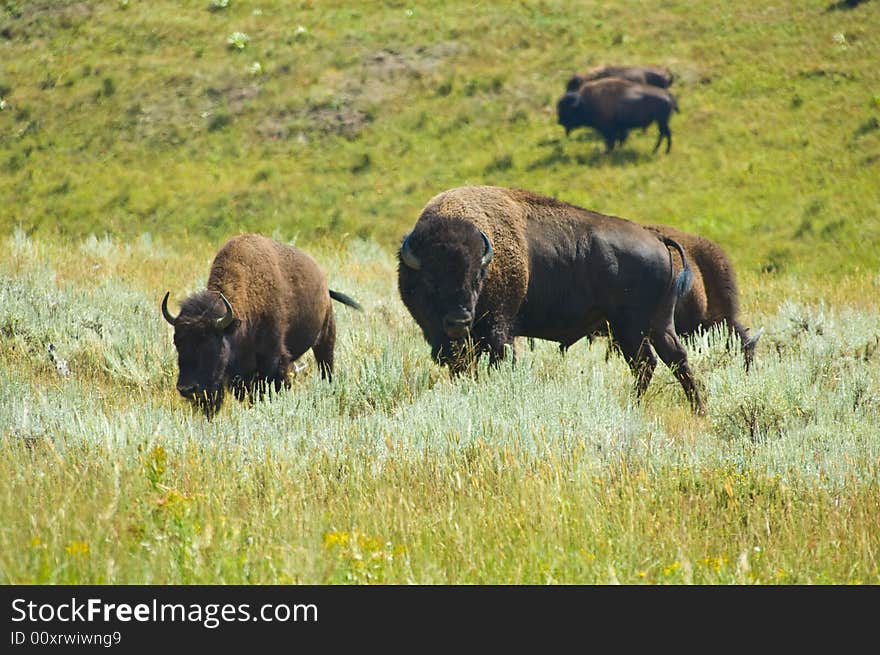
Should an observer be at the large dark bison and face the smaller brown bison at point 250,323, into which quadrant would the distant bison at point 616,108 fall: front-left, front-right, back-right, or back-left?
back-right

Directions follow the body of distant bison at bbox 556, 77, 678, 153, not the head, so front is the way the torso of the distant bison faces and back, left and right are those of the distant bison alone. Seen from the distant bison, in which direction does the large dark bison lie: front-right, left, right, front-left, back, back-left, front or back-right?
left

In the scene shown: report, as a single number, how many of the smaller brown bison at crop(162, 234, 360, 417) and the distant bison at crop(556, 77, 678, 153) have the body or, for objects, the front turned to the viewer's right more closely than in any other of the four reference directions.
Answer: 0

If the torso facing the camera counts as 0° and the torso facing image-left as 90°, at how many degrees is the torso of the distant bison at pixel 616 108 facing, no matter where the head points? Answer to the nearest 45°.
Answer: approximately 90°

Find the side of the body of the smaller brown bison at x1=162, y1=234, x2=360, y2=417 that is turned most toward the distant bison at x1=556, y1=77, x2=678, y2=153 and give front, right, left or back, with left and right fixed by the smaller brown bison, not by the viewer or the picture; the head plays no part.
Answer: back

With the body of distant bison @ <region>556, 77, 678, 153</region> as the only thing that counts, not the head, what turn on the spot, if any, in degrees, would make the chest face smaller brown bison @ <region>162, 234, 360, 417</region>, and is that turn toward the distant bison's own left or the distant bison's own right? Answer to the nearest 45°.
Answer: approximately 90° to the distant bison's own left

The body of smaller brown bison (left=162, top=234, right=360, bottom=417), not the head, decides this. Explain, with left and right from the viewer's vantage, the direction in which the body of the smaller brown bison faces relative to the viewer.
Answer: facing the viewer and to the left of the viewer
